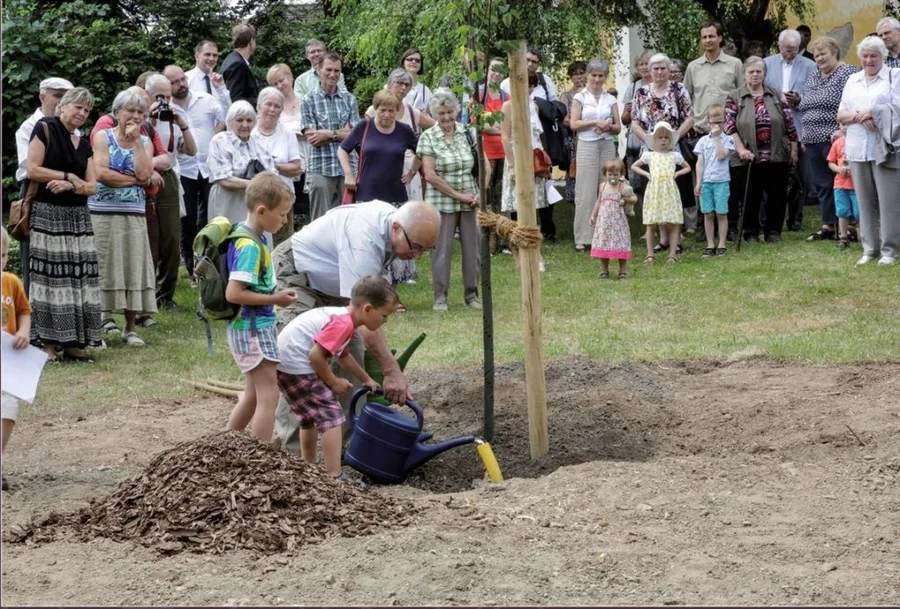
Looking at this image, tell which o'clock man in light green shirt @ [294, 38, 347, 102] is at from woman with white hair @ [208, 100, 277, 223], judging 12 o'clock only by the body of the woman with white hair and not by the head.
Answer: The man in light green shirt is roughly at 8 o'clock from the woman with white hair.

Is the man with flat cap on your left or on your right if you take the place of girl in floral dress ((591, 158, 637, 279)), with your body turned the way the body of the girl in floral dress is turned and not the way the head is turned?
on your right

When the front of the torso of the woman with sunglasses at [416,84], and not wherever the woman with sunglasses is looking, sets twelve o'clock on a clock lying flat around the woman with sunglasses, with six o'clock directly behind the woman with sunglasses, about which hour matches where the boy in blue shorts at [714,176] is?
The boy in blue shorts is roughly at 9 o'clock from the woman with sunglasses.

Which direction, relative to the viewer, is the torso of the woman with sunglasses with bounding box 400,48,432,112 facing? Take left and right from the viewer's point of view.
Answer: facing the viewer

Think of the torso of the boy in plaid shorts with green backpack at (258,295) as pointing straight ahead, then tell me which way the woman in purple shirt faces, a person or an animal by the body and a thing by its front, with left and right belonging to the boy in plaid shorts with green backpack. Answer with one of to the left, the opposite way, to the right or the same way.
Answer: to the right

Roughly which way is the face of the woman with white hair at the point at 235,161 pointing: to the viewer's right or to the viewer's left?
to the viewer's right

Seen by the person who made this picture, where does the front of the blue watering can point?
facing to the right of the viewer

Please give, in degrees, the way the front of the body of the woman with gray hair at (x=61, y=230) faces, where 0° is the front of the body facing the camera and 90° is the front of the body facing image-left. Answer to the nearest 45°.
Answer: approximately 315°

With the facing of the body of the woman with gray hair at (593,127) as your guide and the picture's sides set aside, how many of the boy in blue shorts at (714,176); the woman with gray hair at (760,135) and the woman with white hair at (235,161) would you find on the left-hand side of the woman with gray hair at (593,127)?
2

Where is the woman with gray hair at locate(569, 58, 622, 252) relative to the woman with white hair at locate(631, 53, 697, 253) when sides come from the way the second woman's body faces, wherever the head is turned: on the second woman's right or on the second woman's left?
on the second woman's right

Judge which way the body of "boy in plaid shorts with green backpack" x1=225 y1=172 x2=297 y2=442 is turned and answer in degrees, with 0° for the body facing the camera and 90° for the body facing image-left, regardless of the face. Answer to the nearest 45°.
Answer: approximately 270°

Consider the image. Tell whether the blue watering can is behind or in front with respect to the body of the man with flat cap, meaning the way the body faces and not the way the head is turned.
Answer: in front

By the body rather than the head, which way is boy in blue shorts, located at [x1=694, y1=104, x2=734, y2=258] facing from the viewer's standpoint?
toward the camera

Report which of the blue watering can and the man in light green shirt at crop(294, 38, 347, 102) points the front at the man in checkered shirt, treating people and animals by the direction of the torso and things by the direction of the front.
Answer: the man in light green shirt

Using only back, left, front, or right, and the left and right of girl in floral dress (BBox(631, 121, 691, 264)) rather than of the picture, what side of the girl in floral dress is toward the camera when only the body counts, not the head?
front

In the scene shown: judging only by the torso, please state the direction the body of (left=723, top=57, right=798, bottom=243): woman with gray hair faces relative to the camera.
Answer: toward the camera

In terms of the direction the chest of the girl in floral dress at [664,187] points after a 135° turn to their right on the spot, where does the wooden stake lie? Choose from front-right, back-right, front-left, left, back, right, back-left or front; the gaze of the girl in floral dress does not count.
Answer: back-left
